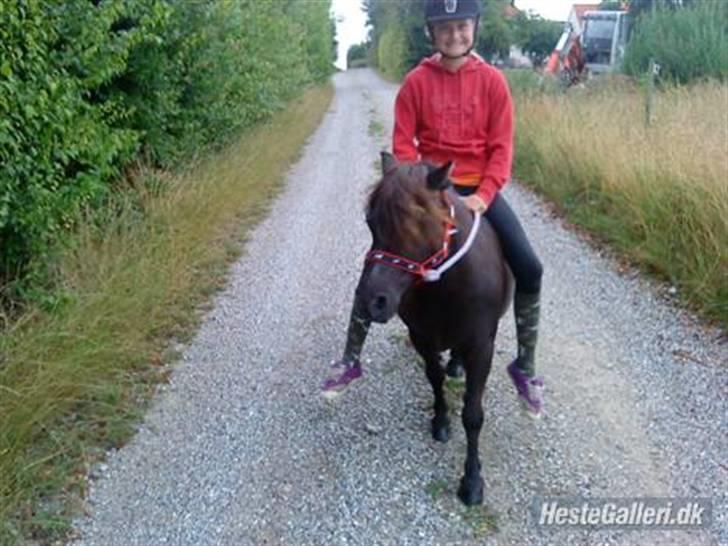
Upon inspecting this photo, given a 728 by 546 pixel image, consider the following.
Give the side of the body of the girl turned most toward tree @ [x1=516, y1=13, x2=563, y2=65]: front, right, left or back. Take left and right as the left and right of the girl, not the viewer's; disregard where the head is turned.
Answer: back

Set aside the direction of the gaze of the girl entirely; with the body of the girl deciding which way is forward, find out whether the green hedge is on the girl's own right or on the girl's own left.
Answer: on the girl's own right

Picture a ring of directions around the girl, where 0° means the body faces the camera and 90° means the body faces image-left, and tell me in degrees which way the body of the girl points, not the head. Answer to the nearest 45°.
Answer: approximately 0°
